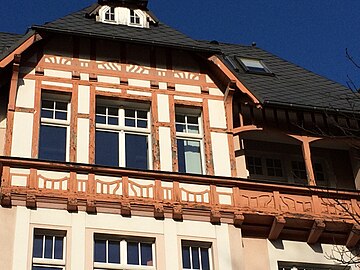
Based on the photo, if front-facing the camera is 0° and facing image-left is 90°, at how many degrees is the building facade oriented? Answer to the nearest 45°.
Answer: approximately 0°
